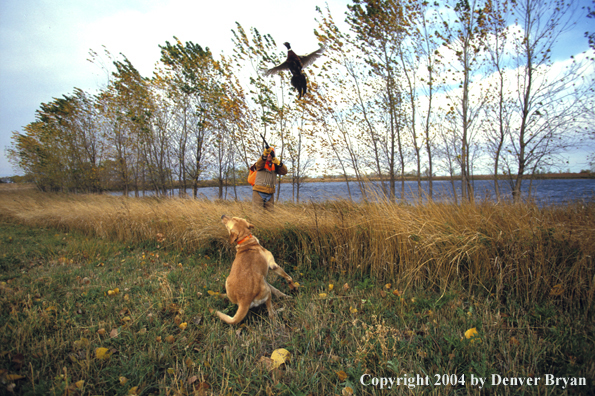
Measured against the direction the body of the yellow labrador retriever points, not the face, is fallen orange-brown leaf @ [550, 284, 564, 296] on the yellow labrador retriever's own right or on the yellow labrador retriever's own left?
on the yellow labrador retriever's own right

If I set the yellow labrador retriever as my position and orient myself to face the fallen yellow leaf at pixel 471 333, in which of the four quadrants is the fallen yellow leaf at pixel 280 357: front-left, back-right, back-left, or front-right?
front-right

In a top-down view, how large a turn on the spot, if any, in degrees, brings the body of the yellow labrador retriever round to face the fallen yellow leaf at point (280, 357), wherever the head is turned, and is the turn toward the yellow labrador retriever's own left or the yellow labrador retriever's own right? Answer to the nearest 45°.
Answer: approximately 135° to the yellow labrador retriever's own right

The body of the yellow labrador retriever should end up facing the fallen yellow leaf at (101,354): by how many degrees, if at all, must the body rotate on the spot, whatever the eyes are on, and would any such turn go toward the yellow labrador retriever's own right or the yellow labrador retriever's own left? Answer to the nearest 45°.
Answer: approximately 180°

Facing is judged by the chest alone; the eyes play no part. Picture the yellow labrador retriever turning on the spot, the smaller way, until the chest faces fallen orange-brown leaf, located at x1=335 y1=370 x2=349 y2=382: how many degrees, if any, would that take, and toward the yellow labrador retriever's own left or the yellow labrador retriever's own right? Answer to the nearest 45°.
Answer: approximately 90° to the yellow labrador retriever's own right

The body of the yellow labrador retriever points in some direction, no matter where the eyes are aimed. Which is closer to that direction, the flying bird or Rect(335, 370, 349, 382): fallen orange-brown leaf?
the flying bird

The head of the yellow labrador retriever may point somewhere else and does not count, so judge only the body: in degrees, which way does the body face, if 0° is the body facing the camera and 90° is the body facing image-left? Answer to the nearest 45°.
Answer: approximately 225°

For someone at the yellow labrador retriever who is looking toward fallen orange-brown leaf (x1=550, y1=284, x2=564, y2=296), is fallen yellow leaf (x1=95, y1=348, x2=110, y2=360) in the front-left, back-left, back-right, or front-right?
back-right

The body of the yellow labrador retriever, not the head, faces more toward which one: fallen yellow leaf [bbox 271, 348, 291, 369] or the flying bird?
the flying bird

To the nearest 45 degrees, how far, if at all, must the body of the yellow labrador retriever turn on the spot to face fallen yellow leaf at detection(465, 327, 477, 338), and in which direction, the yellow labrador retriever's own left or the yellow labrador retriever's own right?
approximately 90° to the yellow labrador retriever's own right

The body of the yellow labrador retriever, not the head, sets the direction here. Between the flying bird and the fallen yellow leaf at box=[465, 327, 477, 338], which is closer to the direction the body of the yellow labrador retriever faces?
the flying bird

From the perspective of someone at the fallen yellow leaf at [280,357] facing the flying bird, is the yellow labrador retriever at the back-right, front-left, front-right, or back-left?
front-left
